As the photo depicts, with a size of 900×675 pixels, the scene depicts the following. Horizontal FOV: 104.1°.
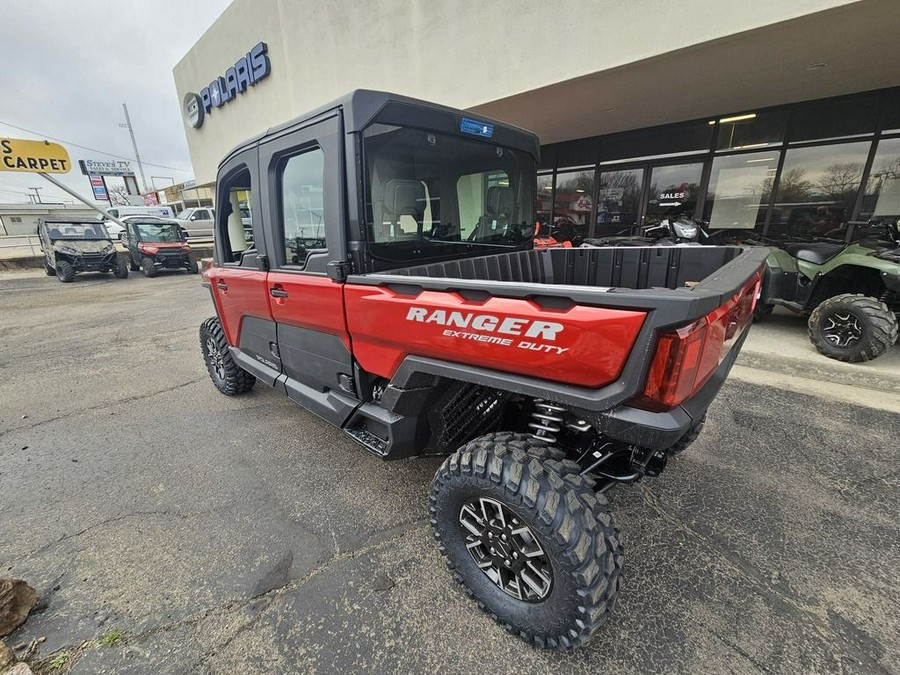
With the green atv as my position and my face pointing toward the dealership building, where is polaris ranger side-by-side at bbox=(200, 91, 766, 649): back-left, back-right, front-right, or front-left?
back-left

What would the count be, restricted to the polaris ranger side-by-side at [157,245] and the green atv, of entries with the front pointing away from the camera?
0

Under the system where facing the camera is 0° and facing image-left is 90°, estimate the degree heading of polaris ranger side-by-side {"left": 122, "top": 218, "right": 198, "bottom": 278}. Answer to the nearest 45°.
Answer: approximately 315°

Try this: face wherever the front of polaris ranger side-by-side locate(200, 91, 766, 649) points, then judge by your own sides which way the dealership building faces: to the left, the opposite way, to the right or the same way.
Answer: to the left

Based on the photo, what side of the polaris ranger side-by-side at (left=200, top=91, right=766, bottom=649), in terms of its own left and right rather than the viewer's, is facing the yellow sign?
front

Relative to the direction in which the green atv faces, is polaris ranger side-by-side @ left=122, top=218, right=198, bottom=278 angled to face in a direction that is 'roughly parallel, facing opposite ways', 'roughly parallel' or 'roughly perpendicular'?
roughly perpendicular

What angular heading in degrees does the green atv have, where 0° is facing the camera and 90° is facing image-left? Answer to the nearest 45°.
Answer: approximately 315°

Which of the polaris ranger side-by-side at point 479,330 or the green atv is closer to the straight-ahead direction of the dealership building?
the polaris ranger side-by-side

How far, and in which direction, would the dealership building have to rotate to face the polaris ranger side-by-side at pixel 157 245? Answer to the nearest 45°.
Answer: approximately 45° to its right

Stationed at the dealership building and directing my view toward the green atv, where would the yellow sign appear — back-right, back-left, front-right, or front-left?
back-right

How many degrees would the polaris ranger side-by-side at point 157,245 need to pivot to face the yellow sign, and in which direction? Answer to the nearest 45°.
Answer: approximately 180°

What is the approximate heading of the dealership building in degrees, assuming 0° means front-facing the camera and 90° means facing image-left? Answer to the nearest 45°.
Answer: approximately 45°

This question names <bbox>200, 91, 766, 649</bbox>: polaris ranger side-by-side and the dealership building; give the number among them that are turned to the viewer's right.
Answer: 0

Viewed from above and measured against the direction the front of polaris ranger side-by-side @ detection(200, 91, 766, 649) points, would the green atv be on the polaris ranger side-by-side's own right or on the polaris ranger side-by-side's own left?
on the polaris ranger side-by-side's own right
